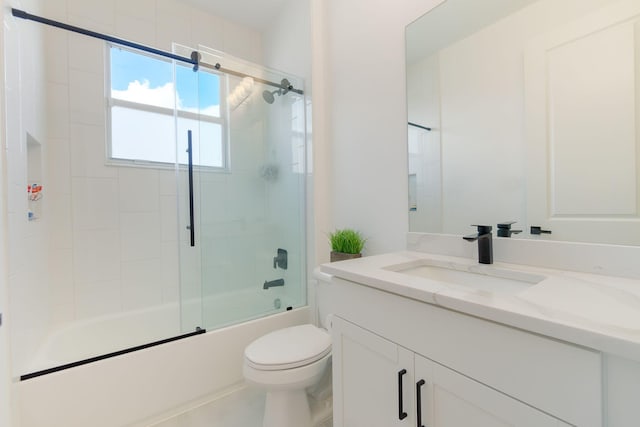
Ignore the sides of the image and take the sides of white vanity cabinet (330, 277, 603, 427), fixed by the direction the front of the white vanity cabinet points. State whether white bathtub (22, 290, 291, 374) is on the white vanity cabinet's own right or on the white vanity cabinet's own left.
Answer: on the white vanity cabinet's own right

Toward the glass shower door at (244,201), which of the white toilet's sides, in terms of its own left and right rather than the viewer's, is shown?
right

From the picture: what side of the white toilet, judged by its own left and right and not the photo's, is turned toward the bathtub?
right

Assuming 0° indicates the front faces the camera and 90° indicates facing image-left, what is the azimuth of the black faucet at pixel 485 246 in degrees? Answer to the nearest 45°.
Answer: approximately 45°

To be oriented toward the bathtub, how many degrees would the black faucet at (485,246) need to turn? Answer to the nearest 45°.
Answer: approximately 45° to its right

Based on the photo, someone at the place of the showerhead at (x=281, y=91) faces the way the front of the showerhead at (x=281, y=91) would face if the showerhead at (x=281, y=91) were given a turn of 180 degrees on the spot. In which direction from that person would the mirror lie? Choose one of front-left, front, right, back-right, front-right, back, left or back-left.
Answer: right

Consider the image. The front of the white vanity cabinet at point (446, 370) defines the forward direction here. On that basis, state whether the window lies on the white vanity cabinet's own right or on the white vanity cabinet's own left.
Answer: on the white vanity cabinet's own right

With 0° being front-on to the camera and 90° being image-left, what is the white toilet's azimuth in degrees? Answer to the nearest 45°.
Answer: approximately 45°

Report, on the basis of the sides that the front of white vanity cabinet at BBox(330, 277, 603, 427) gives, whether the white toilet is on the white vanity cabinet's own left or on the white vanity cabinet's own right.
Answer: on the white vanity cabinet's own right

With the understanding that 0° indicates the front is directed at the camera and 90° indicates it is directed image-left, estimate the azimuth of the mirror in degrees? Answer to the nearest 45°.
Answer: approximately 45°
